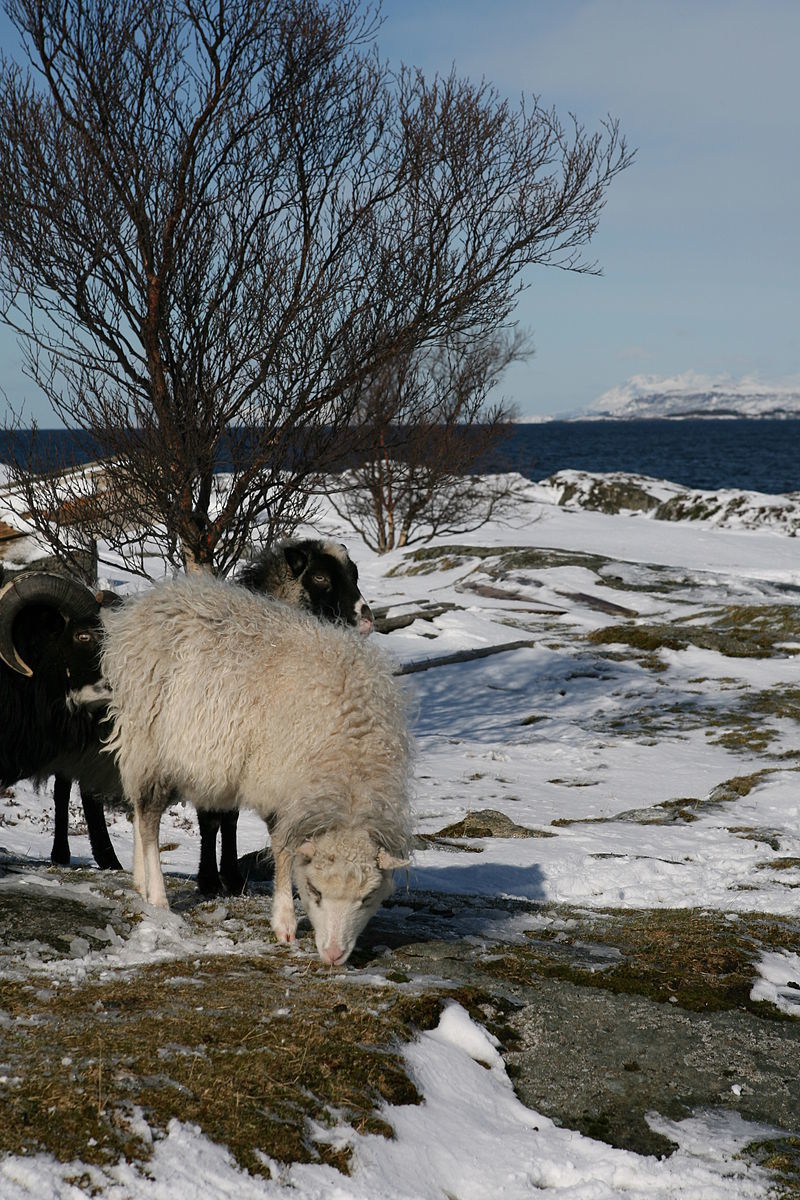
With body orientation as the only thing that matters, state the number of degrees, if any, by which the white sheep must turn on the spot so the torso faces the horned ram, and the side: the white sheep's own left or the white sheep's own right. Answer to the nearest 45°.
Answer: approximately 180°

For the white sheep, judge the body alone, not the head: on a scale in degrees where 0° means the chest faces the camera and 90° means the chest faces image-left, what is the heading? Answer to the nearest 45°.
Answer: approximately 315°
